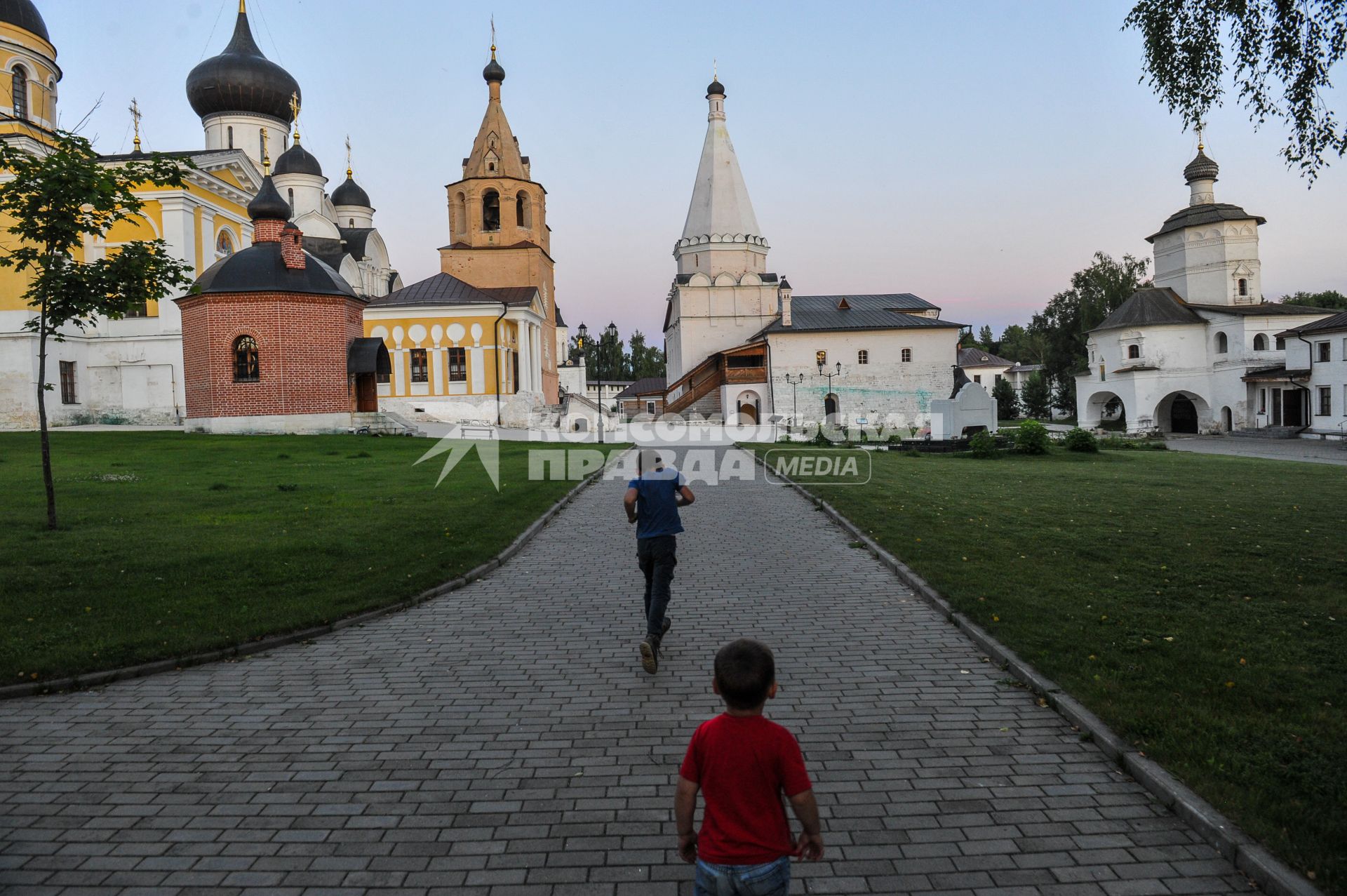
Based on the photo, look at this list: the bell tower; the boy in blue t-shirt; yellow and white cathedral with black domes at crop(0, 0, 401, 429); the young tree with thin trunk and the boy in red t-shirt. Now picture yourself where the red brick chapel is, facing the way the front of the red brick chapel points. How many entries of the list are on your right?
3

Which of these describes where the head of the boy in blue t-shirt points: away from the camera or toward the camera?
away from the camera

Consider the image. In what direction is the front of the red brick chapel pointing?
to the viewer's right

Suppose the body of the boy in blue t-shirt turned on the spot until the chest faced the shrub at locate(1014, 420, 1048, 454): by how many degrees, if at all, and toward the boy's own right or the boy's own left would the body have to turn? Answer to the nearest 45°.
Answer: approximately 45° to the boy's own right

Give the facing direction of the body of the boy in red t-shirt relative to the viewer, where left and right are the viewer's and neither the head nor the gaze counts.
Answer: facing away from the viewer

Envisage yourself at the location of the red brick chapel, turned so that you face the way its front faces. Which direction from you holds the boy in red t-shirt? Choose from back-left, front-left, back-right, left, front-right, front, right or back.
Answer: right

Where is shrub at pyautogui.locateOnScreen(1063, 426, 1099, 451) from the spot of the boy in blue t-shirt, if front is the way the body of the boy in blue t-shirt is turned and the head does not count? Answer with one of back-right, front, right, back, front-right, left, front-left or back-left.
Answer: front-right

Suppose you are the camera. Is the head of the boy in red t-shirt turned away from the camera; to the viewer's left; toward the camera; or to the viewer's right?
away from the camera

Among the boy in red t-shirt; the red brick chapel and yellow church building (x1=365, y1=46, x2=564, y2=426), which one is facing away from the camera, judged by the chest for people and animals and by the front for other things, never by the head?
the boy in red t-shirt

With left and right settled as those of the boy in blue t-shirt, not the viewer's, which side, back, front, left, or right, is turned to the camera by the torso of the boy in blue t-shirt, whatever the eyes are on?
back
